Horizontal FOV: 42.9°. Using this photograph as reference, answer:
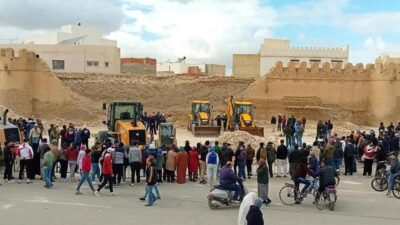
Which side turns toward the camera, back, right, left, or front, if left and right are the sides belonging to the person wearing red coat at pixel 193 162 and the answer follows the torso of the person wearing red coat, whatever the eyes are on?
back

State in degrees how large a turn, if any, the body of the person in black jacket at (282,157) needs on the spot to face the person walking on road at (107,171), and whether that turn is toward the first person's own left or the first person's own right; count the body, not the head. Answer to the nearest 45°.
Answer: approximately 135° to the first person's own left

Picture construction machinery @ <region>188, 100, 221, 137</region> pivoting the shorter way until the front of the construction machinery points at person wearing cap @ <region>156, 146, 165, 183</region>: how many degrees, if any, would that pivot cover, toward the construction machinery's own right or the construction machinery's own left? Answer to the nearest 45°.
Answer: approximately 45° to the construction machinery's own right

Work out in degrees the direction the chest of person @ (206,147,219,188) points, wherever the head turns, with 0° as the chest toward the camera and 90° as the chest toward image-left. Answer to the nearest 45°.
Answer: approximately 180°

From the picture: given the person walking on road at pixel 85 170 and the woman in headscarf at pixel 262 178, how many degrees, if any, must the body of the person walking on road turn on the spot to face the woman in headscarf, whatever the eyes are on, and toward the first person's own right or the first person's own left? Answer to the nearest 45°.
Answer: approximately 45° to the first person's own right

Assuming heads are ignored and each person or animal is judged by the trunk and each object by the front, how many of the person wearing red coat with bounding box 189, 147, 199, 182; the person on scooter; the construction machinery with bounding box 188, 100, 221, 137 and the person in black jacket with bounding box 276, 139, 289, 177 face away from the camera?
2

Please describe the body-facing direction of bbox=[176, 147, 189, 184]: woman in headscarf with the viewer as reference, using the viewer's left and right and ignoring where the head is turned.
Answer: facing away from the viewer

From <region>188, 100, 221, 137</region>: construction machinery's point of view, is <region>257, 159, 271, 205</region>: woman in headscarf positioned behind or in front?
in front

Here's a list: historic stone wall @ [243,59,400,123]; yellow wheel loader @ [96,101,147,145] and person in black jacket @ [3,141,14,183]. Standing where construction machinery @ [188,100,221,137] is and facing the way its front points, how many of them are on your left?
1
